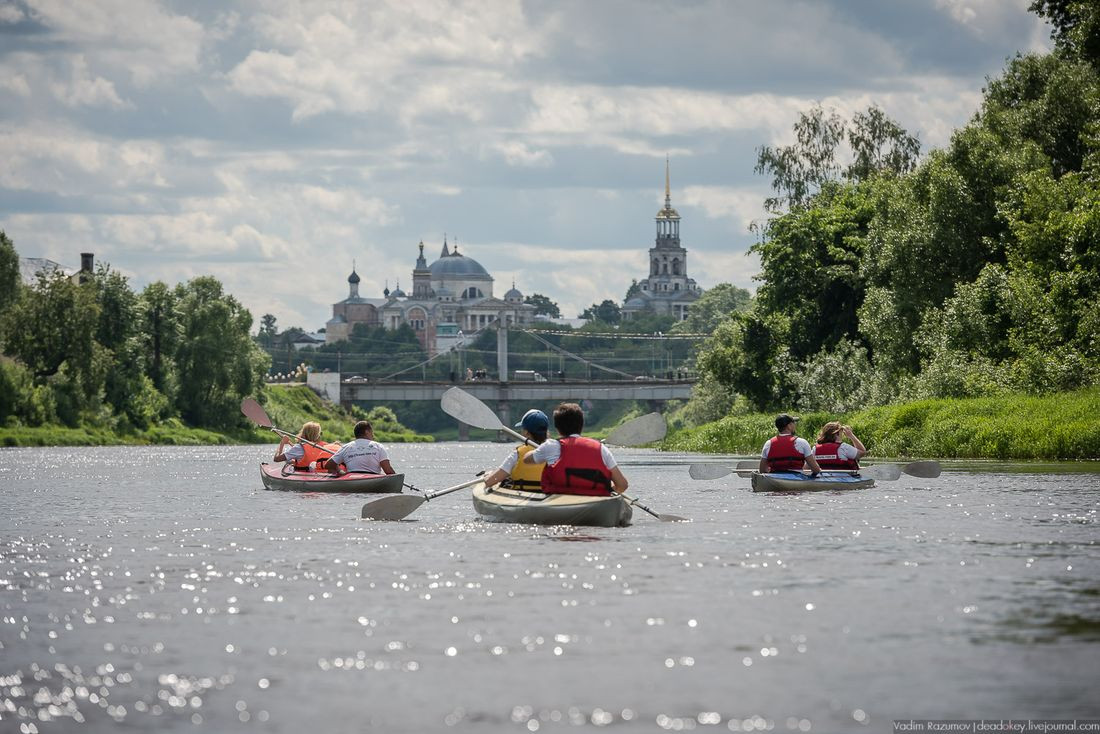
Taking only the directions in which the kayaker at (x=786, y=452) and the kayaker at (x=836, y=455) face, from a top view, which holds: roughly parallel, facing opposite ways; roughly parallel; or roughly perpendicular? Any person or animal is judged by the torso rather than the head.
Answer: roughly parallel

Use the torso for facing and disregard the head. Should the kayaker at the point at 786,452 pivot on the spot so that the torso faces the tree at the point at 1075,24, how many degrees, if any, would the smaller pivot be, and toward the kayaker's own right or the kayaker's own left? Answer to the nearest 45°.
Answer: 0° — they already face it

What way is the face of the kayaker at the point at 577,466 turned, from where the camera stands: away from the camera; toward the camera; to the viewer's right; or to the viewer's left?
away from the camera

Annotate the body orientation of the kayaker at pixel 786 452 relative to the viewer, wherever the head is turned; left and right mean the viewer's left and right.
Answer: facing away from the viewer and to the right of the viewer

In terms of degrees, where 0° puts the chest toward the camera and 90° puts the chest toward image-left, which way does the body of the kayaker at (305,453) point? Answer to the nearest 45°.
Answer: approximately 135°

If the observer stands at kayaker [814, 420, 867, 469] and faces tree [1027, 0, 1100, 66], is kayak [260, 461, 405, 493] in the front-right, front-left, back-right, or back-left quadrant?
back-left

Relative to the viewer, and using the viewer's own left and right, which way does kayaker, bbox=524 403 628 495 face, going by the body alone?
facing away from the viewer

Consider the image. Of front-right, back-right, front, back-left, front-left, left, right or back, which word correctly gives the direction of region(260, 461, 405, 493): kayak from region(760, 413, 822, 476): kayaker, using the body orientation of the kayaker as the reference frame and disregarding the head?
back-left

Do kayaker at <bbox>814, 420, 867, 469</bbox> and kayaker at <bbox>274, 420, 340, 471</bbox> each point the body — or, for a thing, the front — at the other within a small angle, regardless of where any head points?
no

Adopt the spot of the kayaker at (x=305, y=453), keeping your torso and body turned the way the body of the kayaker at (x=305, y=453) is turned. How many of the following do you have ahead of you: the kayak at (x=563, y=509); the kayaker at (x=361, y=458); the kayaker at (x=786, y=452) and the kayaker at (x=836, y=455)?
0

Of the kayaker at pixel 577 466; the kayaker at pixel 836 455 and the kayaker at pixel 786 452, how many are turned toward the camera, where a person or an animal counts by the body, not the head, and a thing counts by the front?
0

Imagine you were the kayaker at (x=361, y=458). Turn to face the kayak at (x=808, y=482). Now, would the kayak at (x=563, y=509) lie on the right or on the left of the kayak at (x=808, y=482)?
right

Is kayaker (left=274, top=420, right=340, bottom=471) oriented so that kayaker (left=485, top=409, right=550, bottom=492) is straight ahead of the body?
no

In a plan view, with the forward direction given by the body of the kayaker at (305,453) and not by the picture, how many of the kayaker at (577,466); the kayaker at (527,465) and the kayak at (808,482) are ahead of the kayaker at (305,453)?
0

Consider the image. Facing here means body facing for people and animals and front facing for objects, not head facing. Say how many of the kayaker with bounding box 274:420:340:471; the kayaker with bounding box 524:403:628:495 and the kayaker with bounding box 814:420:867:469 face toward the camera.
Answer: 0

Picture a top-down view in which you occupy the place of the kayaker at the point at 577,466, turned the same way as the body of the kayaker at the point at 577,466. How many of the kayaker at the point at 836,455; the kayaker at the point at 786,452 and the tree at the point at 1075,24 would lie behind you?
0

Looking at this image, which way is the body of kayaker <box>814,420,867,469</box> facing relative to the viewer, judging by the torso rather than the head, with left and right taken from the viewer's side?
facing away from the viewer and to the right of the viewer

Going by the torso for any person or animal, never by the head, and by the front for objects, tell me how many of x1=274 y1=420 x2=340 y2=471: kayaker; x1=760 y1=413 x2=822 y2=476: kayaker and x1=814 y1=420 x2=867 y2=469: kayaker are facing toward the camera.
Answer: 0

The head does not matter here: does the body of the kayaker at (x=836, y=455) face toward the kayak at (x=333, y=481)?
no

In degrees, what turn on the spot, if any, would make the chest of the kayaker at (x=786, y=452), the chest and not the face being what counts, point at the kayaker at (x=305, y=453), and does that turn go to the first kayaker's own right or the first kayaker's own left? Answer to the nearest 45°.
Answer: approximately 135° to the first kayaker's own left

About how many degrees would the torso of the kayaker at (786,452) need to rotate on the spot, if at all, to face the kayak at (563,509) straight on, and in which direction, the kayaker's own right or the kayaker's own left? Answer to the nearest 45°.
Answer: approximately 135° to the kayaker's own right
